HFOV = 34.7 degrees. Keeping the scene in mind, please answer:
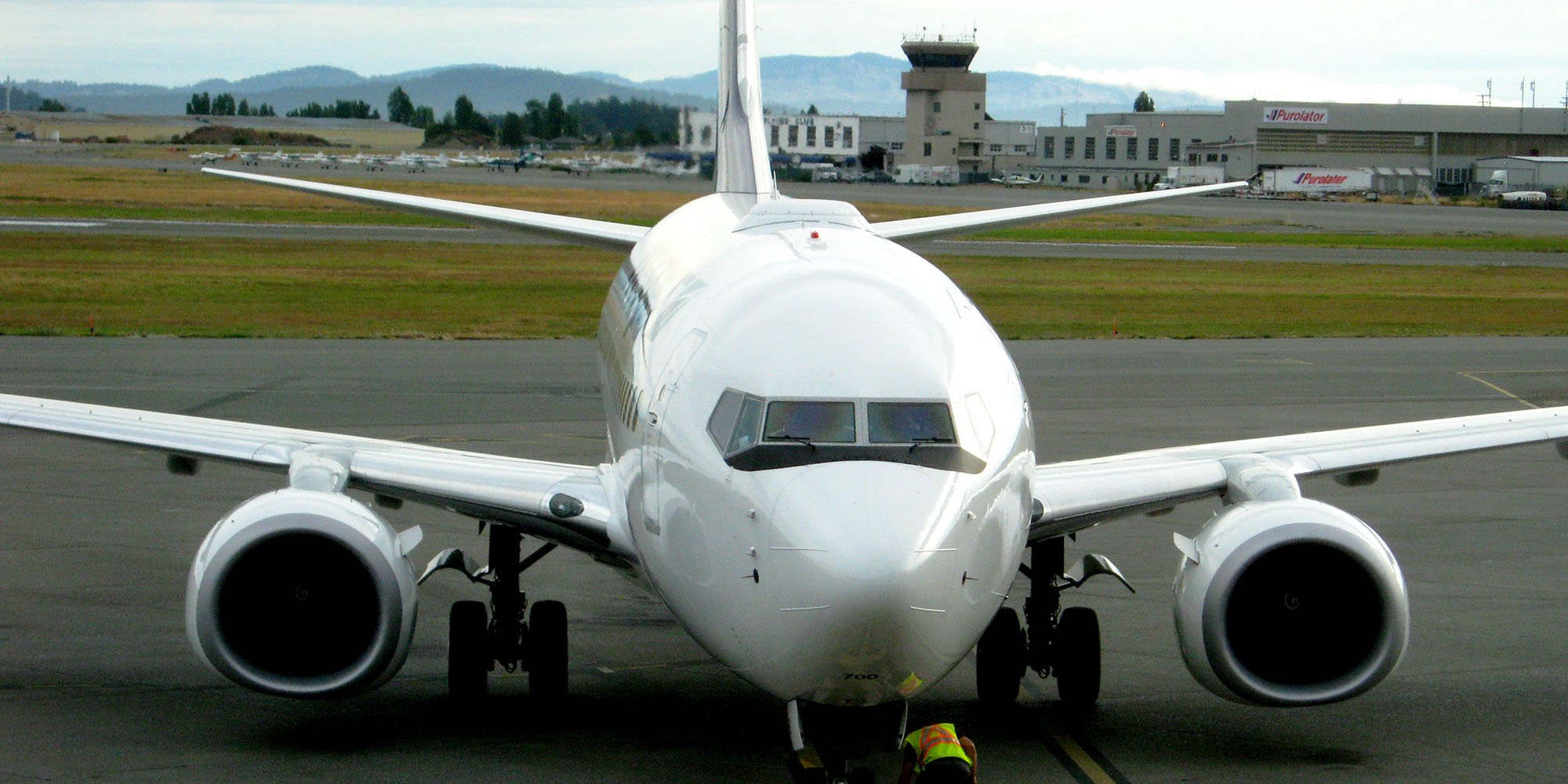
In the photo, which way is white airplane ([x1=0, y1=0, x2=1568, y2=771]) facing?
toward the camera
